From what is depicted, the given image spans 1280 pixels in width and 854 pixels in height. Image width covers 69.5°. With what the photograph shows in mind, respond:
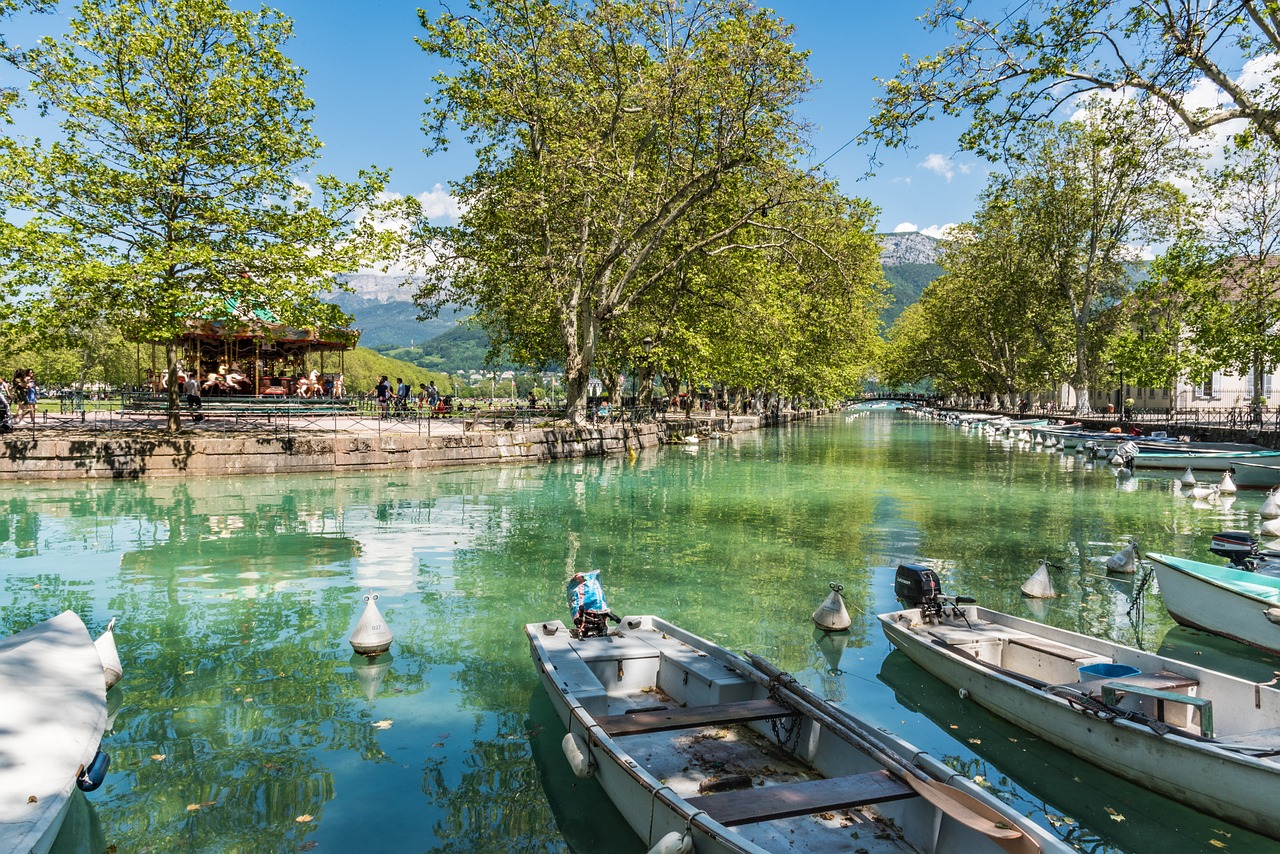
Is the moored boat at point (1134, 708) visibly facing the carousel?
no

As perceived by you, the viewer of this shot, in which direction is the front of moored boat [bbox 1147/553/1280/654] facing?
facing away from the viewer and to the left of the viewer

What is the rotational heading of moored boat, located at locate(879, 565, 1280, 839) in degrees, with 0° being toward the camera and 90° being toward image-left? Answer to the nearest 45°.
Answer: approximately 315°

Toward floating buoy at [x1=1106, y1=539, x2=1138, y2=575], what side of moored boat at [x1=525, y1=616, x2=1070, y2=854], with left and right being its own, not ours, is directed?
left

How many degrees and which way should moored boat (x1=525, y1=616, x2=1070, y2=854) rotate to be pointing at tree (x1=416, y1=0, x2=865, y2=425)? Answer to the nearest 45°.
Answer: approximately 135° to its left

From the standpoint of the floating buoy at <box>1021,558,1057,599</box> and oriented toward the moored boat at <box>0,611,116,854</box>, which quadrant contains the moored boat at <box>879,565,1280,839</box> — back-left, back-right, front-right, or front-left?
front-left

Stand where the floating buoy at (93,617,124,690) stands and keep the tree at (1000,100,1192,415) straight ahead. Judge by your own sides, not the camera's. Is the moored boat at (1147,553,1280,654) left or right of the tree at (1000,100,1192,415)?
right

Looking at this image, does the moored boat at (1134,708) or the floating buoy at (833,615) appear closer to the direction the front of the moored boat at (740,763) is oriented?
the moored boat

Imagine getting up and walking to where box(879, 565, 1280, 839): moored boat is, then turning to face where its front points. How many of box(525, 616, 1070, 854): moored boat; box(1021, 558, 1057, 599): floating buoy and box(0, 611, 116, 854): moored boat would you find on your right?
2

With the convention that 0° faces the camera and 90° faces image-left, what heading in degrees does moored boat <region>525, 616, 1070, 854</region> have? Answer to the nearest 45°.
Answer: approximately 315°

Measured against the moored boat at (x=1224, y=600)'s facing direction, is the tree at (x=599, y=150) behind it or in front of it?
in front

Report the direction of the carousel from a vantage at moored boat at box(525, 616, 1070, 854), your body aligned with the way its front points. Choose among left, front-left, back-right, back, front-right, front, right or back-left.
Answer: back

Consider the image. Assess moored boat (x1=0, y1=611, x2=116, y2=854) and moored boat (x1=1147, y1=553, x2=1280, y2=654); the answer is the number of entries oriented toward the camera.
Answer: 0
